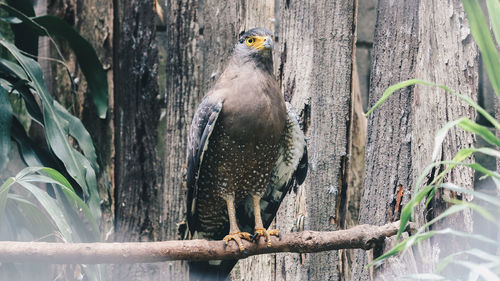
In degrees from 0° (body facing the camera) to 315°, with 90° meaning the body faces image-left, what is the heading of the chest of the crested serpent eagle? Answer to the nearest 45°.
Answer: approximately 315°
